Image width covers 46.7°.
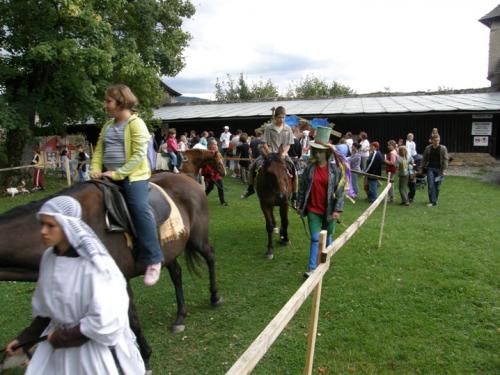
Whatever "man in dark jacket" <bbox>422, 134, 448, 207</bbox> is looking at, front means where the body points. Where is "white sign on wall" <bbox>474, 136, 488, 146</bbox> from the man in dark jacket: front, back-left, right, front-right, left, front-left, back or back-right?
back

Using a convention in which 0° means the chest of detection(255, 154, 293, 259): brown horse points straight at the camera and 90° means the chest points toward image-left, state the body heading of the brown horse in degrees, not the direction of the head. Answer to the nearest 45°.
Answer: approximately 0°

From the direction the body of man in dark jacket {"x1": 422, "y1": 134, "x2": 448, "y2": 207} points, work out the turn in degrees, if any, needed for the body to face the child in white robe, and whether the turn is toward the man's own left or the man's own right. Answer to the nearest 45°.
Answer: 0° — they already face them

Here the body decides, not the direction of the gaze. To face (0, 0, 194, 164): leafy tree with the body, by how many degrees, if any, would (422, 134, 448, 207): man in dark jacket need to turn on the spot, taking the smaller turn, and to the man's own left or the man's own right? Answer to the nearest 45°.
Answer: approximately 90° to the man's own right

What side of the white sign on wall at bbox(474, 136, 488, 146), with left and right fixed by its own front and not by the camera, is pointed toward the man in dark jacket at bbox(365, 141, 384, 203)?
front

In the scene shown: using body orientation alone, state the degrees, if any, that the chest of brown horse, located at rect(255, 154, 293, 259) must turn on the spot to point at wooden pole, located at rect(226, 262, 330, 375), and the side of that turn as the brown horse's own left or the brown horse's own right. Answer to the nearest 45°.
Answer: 0° — it already faces it

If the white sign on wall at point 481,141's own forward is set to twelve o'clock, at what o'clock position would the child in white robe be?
The child in white robe is roughly at 12 o'clock from the white sign on wall.

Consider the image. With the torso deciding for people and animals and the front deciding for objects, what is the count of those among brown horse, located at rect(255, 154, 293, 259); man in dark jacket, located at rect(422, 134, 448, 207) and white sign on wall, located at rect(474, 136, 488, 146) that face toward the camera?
3
